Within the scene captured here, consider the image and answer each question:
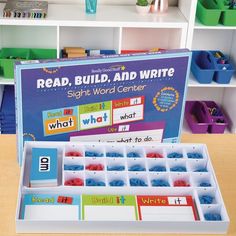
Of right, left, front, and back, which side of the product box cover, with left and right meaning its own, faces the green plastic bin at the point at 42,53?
back

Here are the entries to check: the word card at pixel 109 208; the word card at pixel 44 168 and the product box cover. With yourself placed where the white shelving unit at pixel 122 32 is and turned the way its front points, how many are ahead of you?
3

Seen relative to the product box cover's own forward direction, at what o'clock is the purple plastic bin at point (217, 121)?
The purple plastic bin is roughly at 7 o'clock from the product box cover.

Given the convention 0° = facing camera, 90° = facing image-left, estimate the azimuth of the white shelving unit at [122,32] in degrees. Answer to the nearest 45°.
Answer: approximately 0°

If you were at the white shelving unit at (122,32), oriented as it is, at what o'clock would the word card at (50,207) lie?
The word card is roughly at 12 o'clock from the white shelving unit.

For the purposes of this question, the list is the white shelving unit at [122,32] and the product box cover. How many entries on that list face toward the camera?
2

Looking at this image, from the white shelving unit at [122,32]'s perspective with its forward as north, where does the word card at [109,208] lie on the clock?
The word card is roughly at 12 o'clock from the white shelving unit.

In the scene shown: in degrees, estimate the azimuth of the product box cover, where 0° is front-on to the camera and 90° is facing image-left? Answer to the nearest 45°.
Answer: approximately 0°

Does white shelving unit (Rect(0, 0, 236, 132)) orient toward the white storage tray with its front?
yes

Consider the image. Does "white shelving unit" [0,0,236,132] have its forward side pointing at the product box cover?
yes

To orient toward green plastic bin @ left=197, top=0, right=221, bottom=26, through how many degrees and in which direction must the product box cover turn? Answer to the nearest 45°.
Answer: approximately 180°
